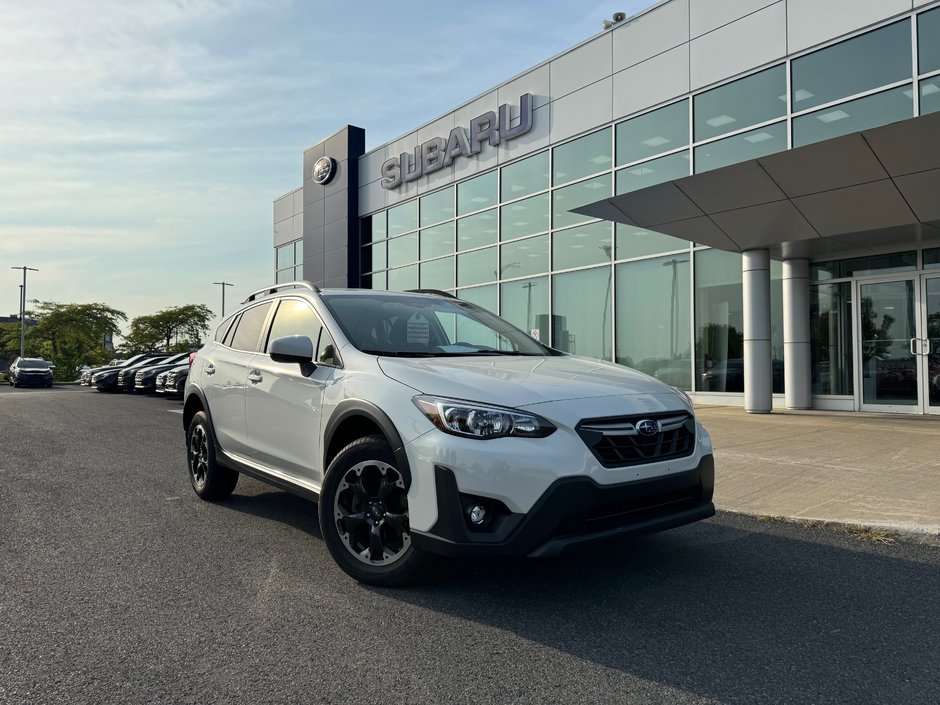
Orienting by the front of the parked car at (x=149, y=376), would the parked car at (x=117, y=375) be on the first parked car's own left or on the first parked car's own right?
on the first parked car's own right

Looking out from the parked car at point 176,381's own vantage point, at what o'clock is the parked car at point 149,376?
the parked car at point 149,376 is roughly at 4 o'clock from the parked car at point 176,381.

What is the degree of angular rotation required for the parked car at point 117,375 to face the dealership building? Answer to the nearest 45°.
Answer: approximately 90° to its left

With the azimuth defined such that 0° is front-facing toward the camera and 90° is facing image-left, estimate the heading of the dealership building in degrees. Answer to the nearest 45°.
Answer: approximately 45°

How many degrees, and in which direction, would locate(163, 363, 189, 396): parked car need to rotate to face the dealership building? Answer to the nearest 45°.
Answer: approximately 90° to its left

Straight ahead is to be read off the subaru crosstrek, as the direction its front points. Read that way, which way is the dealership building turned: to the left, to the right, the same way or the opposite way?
to the right

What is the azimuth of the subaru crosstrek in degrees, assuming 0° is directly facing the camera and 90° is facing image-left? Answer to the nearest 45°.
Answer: approximately 315°

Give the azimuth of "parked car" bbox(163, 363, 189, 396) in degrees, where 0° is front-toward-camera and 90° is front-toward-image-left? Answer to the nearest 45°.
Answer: approximately 45°

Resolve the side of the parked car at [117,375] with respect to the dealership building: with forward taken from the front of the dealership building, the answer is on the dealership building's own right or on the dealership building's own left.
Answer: on the dealership building's own right
